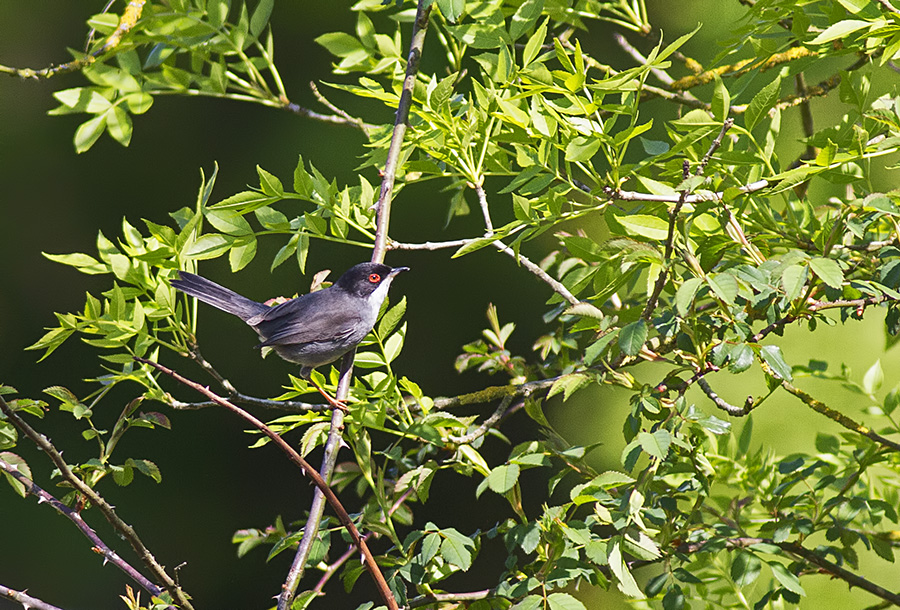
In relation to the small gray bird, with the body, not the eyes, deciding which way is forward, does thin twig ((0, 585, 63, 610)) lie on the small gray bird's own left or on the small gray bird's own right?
on the small gray bird's own right

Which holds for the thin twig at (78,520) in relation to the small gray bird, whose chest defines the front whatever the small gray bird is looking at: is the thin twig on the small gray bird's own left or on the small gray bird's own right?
on the small gray bird's own right

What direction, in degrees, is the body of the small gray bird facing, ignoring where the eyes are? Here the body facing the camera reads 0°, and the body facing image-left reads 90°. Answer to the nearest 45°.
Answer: approximately 270°

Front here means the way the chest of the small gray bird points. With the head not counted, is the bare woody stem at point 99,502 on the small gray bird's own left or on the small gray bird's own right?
on the small gray bird's own right
